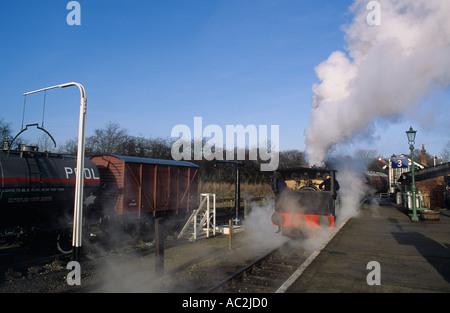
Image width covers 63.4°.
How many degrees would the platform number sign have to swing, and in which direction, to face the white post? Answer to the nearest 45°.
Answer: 0° — it already faces it

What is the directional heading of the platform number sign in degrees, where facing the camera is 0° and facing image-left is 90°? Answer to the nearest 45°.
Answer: approximately 0°

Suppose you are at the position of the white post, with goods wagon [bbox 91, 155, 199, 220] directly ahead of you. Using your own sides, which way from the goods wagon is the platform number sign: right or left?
right
